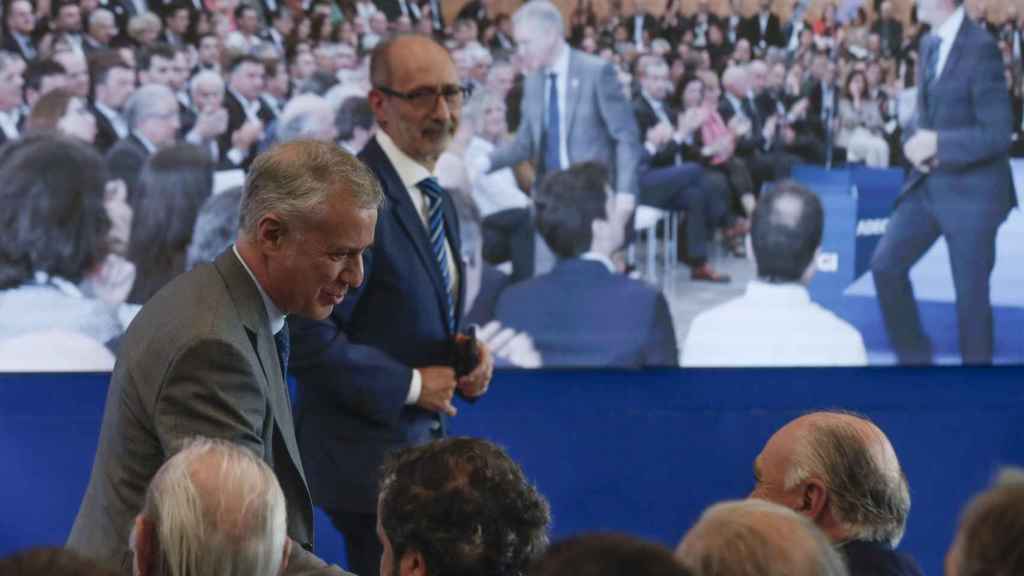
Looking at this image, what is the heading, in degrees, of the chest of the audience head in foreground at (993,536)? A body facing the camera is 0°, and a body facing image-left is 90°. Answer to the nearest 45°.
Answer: approximately 180°

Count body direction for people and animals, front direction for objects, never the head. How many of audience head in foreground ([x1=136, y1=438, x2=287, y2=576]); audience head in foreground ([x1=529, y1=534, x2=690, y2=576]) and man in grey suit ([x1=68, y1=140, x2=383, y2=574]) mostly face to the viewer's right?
1

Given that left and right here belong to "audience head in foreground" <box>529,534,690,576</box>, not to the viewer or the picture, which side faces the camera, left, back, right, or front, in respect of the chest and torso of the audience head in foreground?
back

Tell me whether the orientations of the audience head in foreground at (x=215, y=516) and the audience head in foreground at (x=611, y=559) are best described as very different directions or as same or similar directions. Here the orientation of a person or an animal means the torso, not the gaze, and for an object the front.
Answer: same or similar directions

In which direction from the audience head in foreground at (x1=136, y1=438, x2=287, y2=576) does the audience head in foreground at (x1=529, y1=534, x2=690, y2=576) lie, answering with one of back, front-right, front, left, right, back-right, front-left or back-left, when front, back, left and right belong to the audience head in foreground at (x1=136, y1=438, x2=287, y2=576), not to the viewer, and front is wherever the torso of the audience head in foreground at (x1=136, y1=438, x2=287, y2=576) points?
back-right

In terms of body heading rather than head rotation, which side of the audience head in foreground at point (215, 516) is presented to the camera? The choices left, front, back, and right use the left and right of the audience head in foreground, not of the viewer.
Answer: back

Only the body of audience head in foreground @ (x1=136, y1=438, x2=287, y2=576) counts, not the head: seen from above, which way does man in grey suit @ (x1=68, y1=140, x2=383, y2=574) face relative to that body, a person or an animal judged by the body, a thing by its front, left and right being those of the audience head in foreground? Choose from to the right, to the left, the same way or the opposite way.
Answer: to the right

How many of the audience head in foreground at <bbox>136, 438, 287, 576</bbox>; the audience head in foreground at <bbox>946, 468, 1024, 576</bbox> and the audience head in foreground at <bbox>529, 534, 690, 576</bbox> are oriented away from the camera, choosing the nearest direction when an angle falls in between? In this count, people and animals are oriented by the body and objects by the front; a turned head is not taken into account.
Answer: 3

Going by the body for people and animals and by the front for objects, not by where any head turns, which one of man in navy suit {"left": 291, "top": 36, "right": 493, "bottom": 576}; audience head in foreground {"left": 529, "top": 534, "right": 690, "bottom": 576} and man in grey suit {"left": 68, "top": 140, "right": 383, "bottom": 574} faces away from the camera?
the audience head in foreground

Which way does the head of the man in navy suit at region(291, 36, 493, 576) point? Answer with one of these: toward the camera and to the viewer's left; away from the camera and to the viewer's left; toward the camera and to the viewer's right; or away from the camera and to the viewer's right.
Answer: toward the camera and to the viewer's right

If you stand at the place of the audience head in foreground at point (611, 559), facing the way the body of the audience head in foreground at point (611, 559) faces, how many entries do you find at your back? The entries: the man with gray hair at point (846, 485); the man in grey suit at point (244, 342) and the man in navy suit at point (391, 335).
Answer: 0

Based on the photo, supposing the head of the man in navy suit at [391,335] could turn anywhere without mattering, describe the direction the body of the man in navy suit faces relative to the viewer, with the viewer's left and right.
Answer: facing the viewer and to the right of the viewer

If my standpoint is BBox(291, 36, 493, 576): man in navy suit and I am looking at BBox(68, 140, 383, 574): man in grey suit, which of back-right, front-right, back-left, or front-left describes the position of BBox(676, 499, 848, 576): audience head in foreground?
front-left

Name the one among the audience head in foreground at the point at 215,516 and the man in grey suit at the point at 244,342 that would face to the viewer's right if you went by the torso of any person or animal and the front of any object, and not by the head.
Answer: the man in grey suit

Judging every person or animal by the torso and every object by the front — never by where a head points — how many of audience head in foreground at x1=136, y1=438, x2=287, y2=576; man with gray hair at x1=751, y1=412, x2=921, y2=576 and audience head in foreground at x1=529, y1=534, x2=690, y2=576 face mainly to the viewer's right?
0

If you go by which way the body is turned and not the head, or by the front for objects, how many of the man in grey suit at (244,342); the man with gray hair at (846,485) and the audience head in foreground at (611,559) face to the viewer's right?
1

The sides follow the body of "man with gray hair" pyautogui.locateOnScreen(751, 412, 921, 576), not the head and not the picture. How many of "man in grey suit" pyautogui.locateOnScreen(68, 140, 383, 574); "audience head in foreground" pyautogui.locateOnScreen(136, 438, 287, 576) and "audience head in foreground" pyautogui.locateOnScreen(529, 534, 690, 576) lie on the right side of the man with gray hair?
0

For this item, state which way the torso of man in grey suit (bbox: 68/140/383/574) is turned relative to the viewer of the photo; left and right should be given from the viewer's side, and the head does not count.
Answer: facing to the right of the viewer
